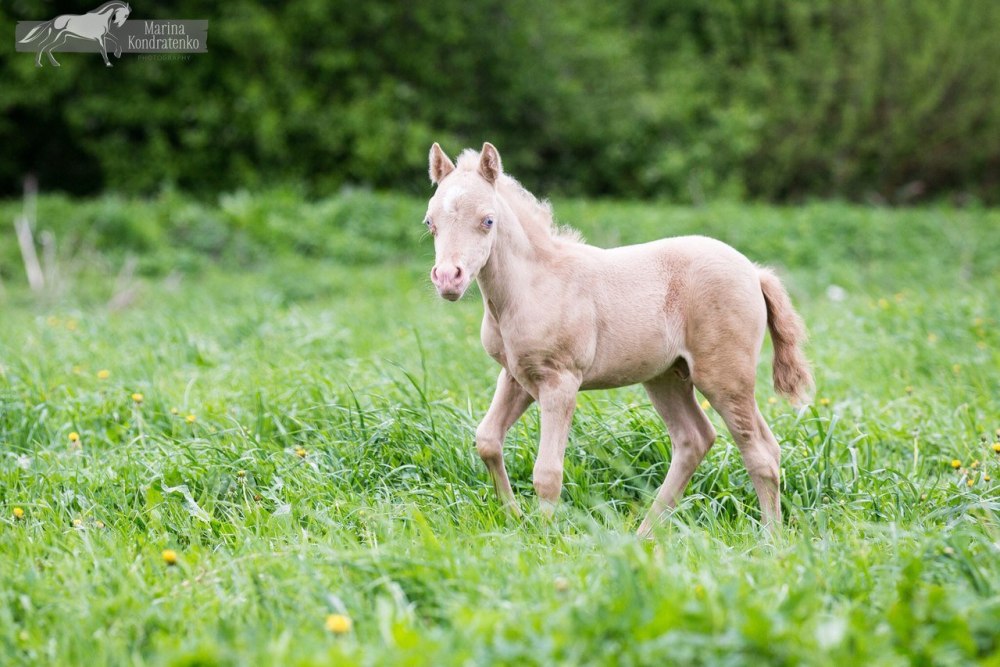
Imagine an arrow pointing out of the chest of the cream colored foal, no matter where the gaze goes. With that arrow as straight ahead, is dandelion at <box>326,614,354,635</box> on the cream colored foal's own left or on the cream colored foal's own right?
on the cream colored foal's own left

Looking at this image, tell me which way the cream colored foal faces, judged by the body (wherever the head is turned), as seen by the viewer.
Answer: to the viewer's left
